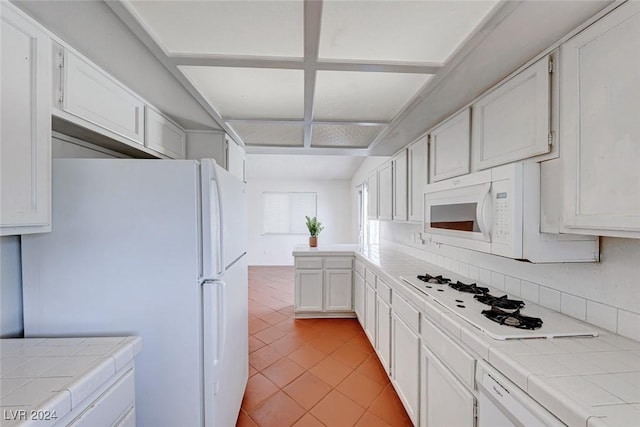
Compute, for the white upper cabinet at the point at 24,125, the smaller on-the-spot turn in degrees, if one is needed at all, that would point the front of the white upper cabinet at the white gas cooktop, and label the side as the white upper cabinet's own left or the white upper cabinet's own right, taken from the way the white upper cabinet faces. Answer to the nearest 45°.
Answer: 0° — it already faces it

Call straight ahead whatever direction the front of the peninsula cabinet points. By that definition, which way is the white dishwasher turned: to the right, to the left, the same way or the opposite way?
to the right

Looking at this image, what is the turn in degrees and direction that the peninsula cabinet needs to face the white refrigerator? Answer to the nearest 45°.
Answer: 0° — it already faces it

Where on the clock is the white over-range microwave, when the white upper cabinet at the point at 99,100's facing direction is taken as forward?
The white over-range microwave is roughly at 12 o'clock from the white upper cabinet.

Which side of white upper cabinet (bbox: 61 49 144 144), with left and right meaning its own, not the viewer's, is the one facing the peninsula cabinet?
left

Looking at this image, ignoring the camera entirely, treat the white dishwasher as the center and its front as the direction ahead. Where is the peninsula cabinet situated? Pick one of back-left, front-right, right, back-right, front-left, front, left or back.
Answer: right

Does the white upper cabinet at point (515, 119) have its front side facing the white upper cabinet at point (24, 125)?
yes

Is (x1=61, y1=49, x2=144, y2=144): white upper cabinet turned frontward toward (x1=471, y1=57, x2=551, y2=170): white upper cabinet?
yes

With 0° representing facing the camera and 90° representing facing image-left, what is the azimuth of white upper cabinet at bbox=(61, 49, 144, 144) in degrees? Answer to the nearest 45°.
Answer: approximately 315°

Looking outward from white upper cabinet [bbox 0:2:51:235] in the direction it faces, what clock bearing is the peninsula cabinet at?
The peninsula cabinet is roughly at 10 o'clock from the white upper cabinet.

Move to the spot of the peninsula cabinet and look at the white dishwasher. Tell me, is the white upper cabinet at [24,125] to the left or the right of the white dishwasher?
right
